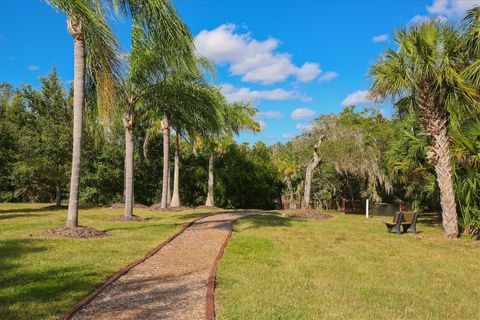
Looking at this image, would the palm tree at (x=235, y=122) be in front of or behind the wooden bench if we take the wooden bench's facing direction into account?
in front

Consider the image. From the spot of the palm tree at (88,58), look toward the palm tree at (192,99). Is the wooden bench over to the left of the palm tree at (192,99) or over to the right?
right

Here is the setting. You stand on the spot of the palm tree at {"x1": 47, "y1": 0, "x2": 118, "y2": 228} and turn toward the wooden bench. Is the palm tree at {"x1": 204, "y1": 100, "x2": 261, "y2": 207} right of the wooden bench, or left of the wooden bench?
left
